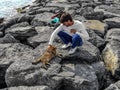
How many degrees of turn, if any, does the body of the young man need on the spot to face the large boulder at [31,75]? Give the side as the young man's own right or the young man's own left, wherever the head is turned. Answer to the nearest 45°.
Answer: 0° — they already face it

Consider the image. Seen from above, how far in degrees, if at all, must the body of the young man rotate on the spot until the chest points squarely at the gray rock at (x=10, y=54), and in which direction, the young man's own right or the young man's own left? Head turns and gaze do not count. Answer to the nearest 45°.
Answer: approximately 45° to the young man's own right

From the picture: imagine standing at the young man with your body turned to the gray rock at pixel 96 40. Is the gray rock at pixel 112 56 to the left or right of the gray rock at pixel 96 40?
right

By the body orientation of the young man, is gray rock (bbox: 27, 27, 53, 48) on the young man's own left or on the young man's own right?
on the young man's own right

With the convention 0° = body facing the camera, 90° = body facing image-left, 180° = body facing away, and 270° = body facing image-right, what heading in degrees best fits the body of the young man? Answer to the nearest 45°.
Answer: approximately 45°

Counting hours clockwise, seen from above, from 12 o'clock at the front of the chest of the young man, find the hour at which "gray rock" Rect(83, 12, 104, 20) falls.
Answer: The gray rock is roughly at 5 o'clock from the young man.

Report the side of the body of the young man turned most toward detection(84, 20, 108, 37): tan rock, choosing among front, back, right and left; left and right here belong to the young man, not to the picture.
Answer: back

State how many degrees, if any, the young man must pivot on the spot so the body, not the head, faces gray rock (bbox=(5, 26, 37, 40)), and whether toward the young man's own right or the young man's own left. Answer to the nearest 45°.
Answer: approximately 90° to the young man's own right

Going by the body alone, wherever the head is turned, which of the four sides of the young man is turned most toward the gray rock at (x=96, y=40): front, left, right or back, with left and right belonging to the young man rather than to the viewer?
back

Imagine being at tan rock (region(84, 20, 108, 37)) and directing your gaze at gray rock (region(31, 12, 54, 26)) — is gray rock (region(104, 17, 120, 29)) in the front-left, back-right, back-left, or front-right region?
back-right
